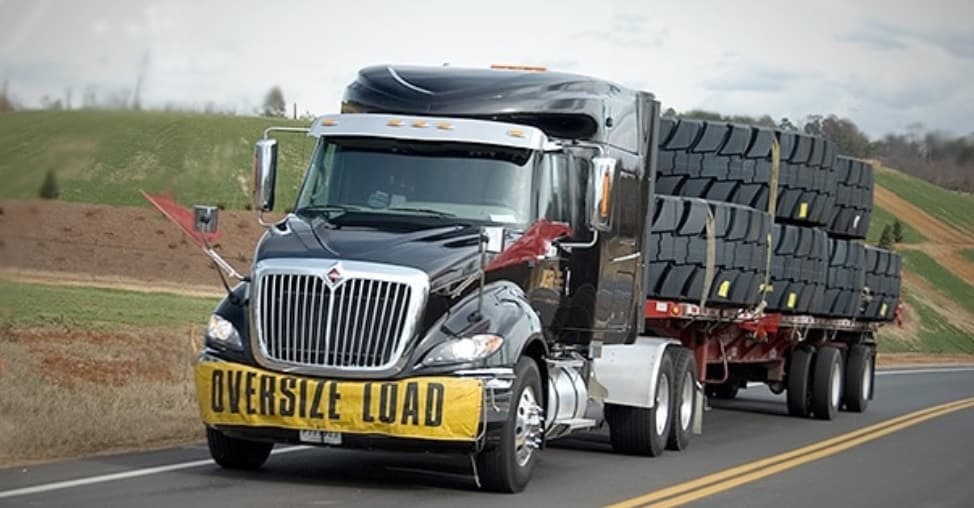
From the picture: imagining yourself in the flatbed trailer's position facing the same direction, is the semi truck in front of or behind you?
in front

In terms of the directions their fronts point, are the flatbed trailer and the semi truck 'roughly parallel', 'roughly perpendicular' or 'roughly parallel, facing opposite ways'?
roughly parallel

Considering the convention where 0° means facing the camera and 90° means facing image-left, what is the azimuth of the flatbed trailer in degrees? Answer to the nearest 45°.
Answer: approximately 45°

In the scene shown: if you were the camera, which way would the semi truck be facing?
facing the viewer and to the left of the viewer

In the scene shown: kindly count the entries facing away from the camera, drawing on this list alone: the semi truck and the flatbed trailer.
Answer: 0
